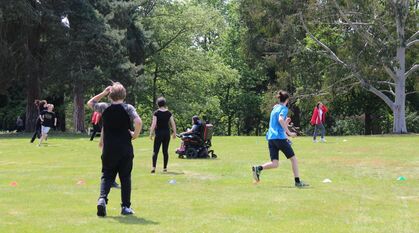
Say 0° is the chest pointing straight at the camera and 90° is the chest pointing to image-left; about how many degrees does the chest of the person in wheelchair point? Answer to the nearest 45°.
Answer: approximately 90°

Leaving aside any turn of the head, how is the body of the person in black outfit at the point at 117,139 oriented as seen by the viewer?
away from the camera

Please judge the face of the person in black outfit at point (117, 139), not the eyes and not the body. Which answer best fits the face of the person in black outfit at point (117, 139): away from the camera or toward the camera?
away from the camera

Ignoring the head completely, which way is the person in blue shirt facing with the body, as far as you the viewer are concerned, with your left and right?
facing away from the viewer and to the right of the viewer

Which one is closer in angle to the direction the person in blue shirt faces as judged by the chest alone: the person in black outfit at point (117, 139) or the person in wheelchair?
the person in wheelchair

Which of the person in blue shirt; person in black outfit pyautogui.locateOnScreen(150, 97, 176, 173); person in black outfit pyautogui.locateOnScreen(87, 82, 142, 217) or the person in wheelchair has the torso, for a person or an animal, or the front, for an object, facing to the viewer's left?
the person in wheelchair

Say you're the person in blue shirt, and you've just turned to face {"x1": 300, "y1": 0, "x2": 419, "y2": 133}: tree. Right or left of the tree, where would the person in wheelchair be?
left

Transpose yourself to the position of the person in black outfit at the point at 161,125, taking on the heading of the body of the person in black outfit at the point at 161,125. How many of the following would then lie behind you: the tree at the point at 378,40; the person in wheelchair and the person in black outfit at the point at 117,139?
1
